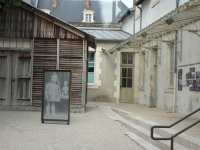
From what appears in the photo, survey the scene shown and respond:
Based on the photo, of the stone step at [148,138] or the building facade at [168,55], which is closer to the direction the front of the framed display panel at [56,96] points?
the stone step

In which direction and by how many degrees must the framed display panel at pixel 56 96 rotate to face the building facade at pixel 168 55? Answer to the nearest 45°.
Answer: approximately 135° to its left

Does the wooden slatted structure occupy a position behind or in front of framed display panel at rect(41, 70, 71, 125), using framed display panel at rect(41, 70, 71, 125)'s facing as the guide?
behind

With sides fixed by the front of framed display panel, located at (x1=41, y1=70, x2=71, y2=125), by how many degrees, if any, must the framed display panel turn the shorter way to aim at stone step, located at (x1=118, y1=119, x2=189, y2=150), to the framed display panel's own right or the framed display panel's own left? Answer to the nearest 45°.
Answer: approximately 45° to the framed display panel's own left

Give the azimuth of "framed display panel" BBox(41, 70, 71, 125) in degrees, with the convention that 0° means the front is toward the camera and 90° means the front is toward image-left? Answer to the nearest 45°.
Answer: approximately 0°

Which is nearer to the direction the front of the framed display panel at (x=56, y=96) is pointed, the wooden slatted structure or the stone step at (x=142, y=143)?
the stone step
